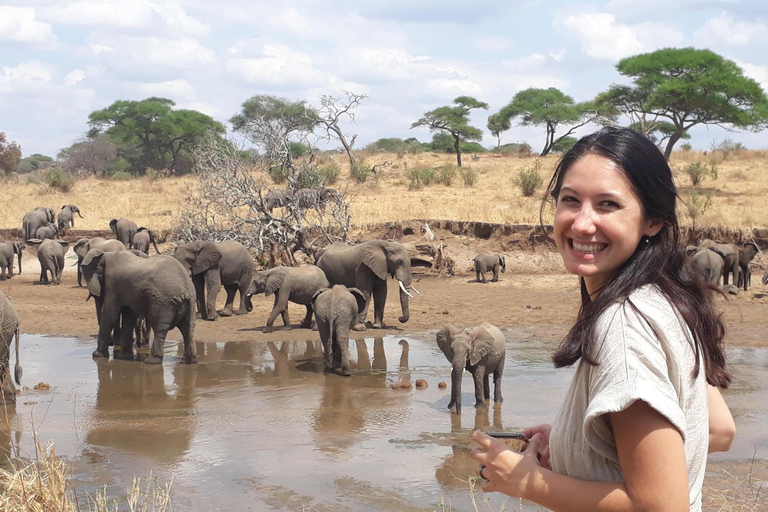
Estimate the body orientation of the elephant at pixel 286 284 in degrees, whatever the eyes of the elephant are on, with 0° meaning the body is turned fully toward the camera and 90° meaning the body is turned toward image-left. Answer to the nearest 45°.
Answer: approximately 90°

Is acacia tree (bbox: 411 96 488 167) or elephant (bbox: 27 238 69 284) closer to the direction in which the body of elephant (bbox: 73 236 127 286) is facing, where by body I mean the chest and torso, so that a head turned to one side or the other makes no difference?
the elephant

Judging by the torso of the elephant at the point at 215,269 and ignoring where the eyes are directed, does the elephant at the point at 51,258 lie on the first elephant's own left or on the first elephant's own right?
on the first elephant's own right

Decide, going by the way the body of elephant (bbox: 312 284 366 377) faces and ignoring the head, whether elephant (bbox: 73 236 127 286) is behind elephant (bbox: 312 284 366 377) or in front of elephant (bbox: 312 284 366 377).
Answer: in front

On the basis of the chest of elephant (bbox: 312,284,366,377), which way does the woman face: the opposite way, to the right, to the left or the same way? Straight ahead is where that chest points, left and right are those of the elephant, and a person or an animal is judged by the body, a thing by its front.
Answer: to the left

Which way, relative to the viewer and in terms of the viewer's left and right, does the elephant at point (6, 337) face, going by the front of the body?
facing to the left of the viewer

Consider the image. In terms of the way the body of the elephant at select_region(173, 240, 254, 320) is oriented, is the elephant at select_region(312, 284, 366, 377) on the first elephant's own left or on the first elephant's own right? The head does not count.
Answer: on the first elephant's own left

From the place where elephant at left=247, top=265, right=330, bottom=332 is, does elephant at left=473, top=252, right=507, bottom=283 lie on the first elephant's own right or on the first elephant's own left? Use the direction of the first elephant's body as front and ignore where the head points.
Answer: on the first elephant's own right

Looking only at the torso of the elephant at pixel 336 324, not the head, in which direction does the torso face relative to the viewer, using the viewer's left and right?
facing away from the viewer

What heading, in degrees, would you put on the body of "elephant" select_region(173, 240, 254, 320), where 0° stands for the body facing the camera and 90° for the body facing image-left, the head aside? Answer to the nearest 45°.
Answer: approximately 45°
